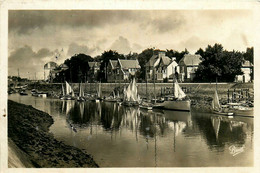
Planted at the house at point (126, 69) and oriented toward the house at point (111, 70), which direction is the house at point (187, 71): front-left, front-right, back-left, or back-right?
back-left
